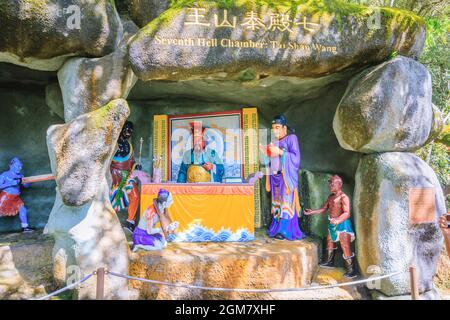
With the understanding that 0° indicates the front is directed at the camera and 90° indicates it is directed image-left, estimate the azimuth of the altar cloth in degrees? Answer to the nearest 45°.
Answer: approximately 0°

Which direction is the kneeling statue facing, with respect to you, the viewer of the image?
facing to the right of the viewer

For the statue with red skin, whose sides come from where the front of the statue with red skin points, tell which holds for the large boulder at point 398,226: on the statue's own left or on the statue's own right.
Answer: on the statue's own left

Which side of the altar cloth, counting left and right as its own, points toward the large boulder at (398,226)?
left

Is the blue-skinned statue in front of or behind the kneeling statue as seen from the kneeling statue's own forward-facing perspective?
behind

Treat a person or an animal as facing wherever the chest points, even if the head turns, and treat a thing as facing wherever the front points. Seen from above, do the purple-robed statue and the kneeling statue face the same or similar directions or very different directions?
very different directions
